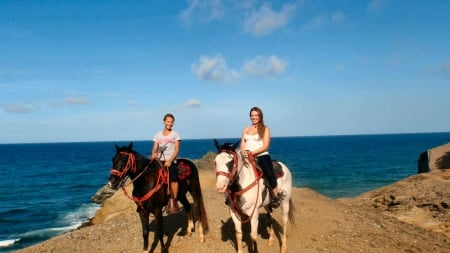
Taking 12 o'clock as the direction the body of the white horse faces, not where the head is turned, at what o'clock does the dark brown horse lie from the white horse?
The dark brown horse is roughly at 2 o'clock from the white horse.

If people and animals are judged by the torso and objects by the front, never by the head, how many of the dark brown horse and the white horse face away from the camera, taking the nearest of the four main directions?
0

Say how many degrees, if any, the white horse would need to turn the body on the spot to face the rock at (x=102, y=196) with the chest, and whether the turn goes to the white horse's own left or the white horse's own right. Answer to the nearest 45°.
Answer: approximately 90° to the white horse's own right

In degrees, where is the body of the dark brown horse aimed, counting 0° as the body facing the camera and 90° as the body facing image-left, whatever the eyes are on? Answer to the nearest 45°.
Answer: approximately 45°

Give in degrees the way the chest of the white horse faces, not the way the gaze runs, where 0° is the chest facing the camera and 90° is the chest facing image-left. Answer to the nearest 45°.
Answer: approximately 45°
